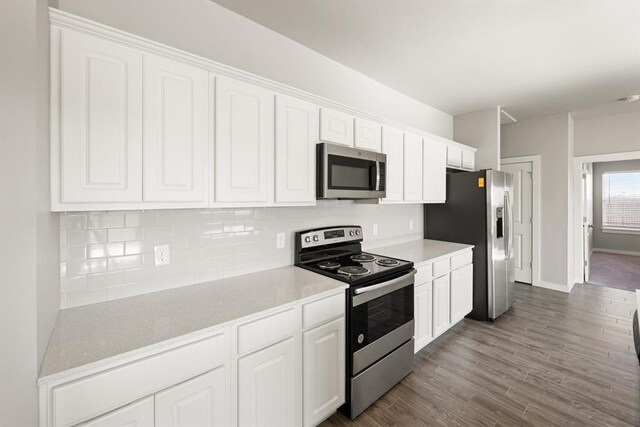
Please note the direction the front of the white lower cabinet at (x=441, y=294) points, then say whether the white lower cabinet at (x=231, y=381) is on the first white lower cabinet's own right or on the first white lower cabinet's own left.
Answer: on the first white lower cabinet's own right

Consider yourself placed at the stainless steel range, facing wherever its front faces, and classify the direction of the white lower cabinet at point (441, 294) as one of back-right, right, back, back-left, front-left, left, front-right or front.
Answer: left

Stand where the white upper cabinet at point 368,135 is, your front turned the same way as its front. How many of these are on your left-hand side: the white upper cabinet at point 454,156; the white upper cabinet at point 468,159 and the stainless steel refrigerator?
3

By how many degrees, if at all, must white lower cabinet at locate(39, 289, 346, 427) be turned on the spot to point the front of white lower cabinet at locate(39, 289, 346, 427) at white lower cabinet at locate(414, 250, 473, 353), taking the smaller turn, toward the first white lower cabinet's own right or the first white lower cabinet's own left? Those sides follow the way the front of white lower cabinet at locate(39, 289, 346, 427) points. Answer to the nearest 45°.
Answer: approximately 45° to the first white lower cabinet's own left

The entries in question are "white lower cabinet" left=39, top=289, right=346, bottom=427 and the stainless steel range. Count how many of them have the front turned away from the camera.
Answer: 0

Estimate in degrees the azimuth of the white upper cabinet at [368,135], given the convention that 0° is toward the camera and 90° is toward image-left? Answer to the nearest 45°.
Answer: approximately 315°

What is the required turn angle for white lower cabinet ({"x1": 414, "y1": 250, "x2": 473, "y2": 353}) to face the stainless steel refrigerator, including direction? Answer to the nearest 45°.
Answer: approximately 90° to its left

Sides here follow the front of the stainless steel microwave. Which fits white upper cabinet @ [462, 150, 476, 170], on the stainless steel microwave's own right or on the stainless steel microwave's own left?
on the stainless steel microwave's own left
